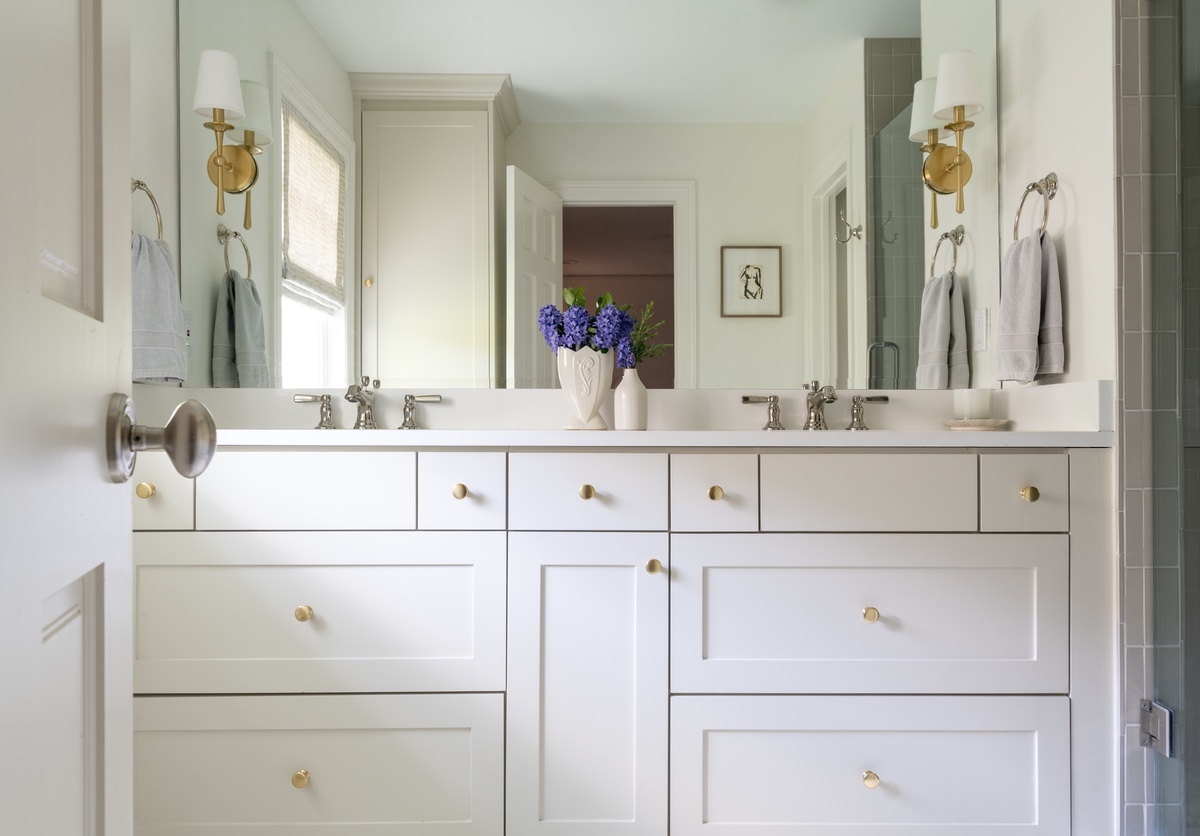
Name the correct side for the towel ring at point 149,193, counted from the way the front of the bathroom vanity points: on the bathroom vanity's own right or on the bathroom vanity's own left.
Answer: on the bathroom vanity's own right

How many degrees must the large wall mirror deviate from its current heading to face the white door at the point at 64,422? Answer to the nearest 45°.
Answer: approximately 45° to its right

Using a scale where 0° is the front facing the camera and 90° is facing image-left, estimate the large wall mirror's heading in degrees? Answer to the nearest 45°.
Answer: approximately 0°

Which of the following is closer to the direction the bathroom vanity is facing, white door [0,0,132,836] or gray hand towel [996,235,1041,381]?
the white door

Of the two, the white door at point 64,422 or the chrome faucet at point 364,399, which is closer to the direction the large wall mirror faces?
the white door

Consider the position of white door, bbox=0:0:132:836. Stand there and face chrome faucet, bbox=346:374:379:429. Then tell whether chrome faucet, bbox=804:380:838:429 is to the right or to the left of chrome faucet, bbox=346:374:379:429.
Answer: right

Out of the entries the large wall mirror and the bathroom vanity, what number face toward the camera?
2

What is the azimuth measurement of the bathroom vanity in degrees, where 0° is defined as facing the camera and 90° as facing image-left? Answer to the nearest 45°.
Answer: approximately 0°

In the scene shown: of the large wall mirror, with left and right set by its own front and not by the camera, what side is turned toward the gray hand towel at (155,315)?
right

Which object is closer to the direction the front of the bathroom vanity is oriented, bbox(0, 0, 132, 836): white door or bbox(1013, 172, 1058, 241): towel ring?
the white door
